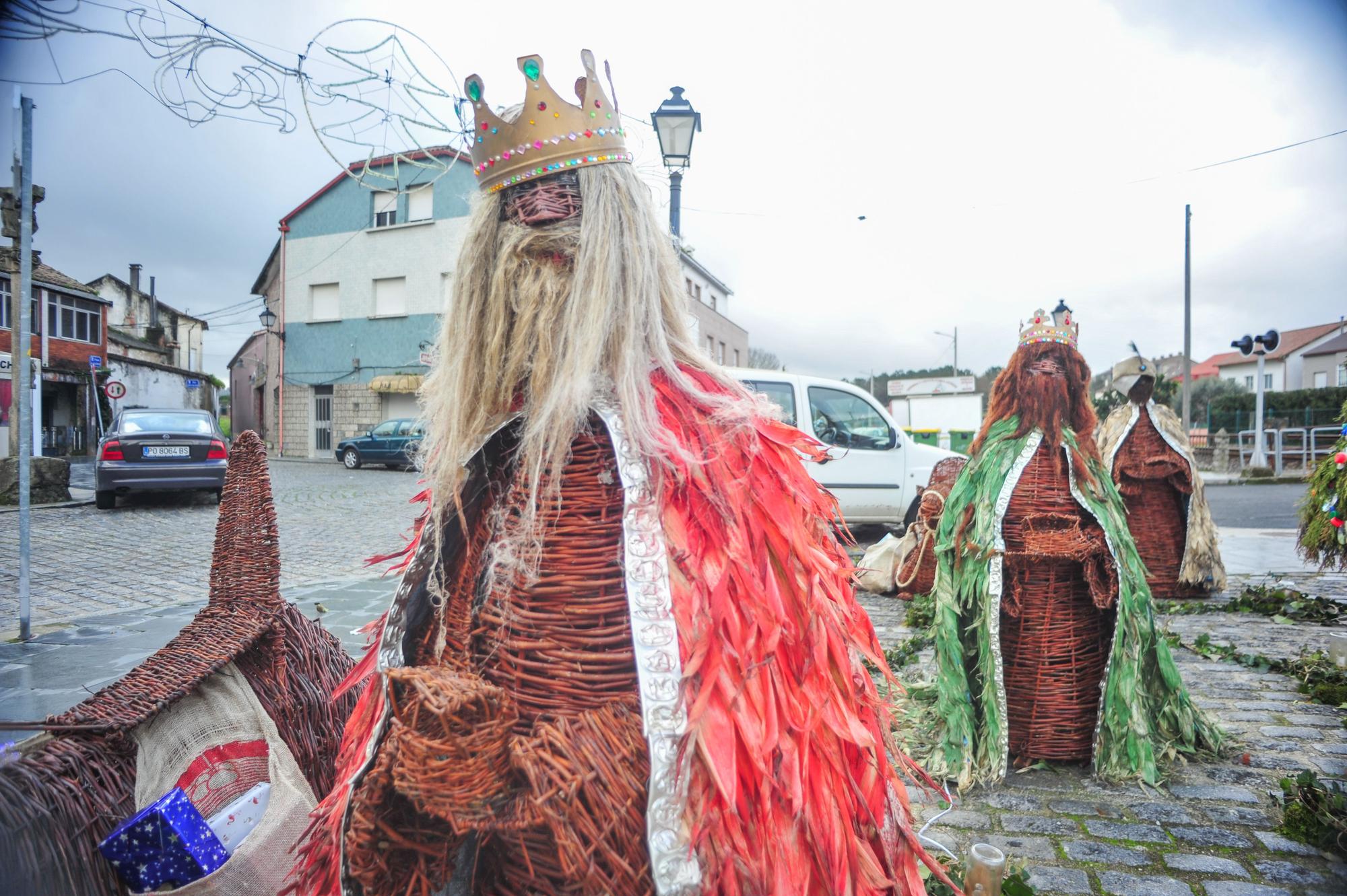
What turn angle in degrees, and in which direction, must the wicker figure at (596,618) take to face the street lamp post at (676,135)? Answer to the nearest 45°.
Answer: approximately 135° to its right

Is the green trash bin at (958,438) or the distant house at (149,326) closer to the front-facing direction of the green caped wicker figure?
the distant house

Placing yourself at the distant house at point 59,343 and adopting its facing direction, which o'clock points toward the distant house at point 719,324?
the distant house at point 719,324 is roughly at 9 o'clock from the distant house at point 59,343.

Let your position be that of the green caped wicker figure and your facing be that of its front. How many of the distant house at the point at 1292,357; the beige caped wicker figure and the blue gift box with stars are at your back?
2

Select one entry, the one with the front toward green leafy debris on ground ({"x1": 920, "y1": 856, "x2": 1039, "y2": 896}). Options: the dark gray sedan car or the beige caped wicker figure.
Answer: the beige caped wicker figure

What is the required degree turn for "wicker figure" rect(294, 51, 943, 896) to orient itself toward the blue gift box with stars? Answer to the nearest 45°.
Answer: approximately 45° to its right

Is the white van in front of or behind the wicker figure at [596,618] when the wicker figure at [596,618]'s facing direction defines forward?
behind

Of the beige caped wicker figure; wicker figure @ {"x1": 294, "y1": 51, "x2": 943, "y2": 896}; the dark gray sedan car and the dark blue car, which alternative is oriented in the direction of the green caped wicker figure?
the beige caped wicker figure

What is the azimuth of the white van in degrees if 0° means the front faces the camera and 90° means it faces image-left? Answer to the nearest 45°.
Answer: approximately 270°

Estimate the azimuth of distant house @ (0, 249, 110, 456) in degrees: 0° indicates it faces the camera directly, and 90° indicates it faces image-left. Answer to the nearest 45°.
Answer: approximately 315°
